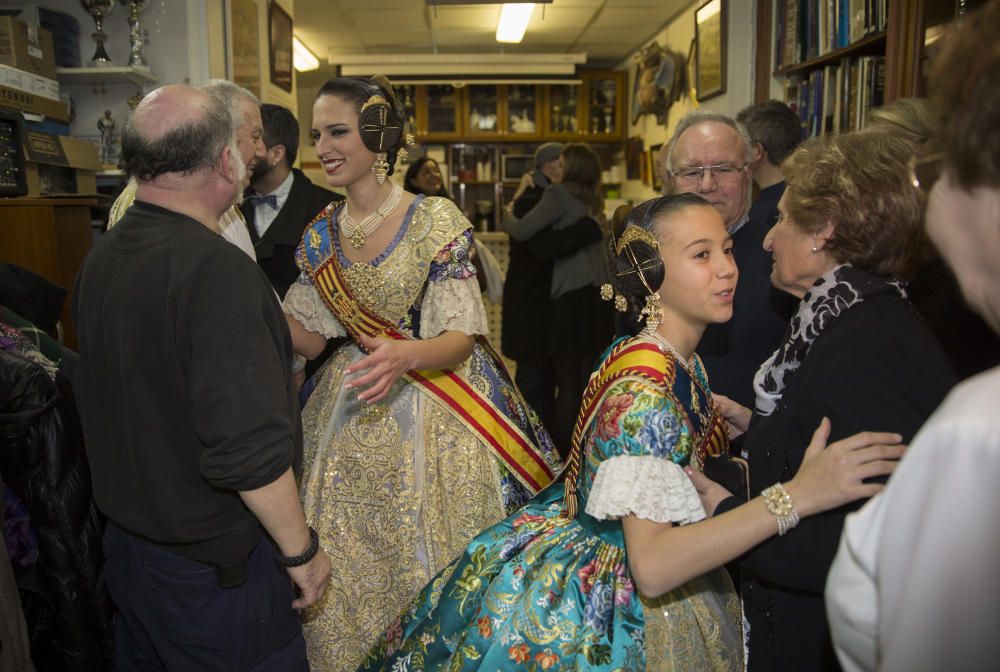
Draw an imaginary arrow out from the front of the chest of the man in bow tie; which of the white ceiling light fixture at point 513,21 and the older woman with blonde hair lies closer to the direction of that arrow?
the older woman with blonde hair

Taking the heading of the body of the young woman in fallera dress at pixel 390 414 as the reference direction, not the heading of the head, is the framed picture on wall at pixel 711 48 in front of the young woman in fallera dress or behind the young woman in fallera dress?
behind

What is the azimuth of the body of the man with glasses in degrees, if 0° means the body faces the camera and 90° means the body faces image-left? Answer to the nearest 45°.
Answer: approximately 0°

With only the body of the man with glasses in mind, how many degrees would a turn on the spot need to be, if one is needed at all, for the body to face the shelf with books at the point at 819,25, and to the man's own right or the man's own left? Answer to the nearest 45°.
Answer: approximately 180°

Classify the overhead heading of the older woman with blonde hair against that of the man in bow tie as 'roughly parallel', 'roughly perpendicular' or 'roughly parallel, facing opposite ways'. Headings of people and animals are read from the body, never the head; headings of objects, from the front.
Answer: roughly perpendicular

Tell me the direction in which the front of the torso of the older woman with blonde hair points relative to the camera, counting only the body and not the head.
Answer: to the viewer's left

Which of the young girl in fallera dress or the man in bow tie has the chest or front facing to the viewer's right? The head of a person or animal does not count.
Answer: the young girl in fallera dress

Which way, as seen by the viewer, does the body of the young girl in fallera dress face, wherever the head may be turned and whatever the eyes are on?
to the viewer's right

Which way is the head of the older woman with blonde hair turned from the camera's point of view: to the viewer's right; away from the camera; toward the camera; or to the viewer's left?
to the viewer's left

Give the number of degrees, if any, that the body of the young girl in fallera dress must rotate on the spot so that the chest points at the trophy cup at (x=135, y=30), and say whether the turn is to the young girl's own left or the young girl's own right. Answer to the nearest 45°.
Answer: approximately 135° to the young girl's own left
